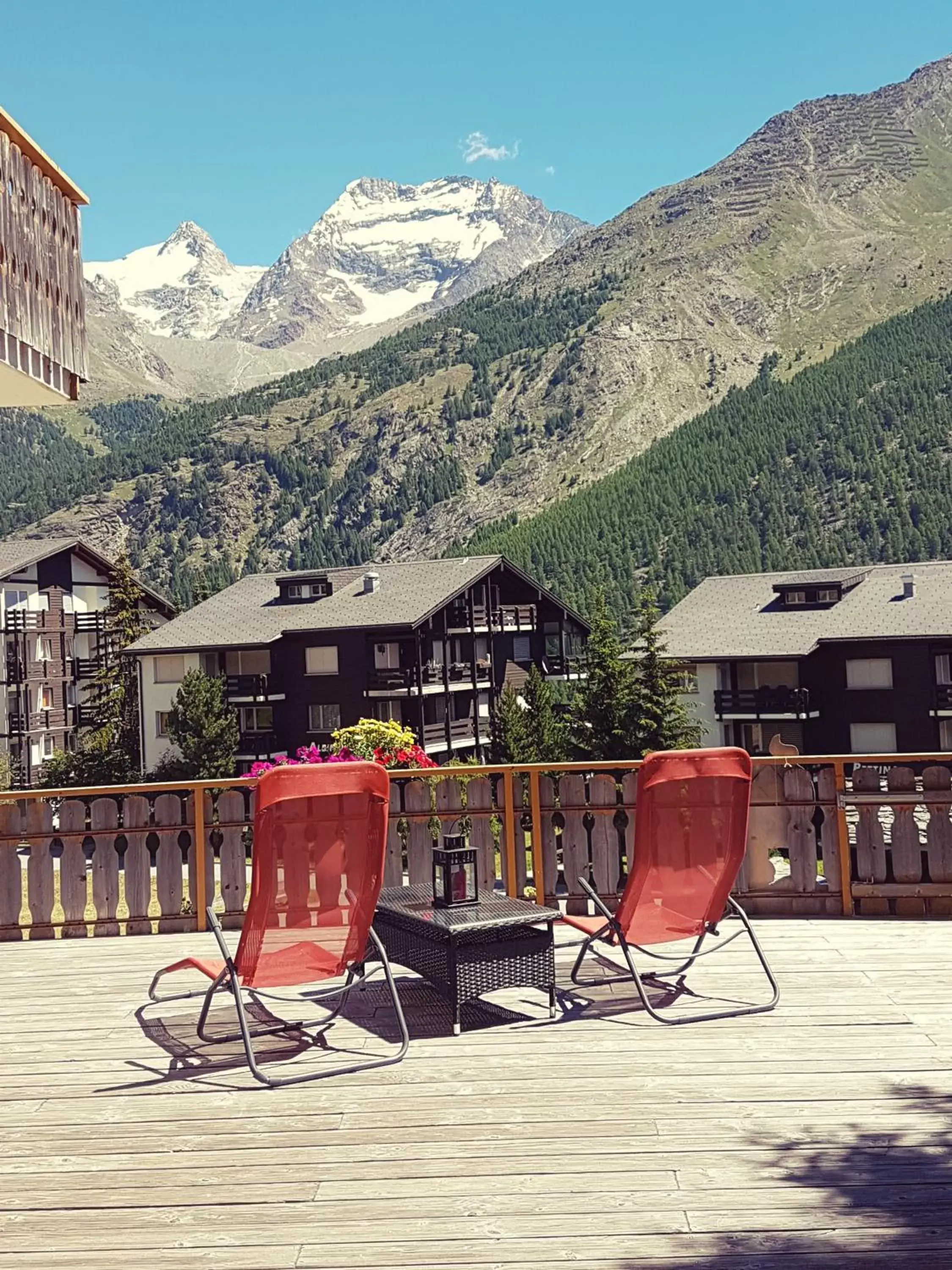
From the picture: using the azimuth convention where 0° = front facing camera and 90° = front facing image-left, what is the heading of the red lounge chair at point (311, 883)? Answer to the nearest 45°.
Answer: approximately 135°

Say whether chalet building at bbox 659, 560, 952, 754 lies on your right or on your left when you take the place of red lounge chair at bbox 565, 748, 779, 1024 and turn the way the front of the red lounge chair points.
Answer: on your right

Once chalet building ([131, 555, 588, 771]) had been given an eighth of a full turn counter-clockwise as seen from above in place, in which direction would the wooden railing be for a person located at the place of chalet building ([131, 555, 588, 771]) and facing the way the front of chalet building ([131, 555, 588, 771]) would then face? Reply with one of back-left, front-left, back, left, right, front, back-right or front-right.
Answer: right

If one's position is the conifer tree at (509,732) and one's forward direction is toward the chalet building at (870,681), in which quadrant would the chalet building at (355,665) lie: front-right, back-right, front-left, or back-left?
back-left

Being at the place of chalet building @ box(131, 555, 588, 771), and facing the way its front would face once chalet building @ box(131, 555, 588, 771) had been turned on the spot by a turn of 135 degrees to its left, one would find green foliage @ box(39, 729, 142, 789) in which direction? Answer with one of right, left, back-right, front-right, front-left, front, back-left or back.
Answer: left

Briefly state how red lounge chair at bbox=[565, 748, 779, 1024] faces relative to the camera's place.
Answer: facing away from the viewer and to the left of the viewer

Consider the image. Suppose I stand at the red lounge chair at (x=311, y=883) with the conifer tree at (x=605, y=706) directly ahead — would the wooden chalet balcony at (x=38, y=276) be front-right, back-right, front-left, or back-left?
front-left

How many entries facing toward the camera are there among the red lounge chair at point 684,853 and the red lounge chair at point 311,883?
0

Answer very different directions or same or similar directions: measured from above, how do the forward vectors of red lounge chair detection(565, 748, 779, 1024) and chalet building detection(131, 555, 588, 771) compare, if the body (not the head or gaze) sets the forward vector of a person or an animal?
very different directions
